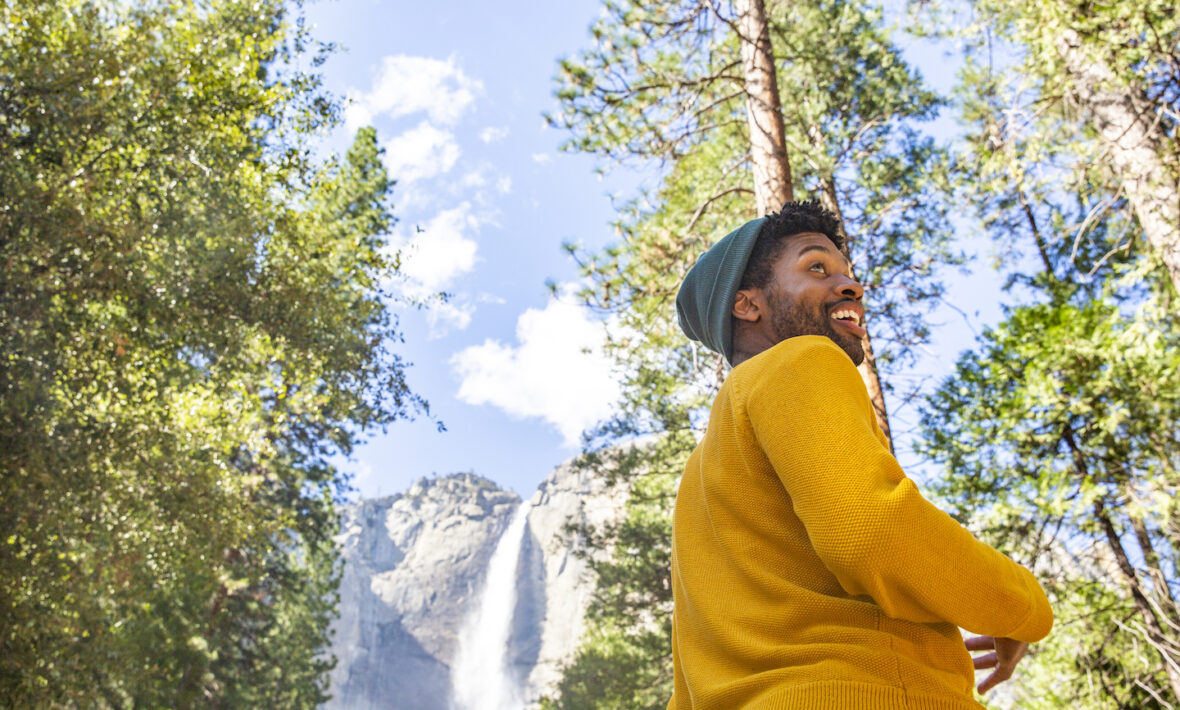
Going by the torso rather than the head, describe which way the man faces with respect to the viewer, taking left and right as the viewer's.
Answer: facing away from the viewer and to the right of the viewer

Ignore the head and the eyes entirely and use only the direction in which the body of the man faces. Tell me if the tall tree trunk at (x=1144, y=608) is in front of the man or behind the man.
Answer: in front

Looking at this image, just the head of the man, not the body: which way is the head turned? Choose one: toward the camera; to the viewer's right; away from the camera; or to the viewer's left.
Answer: to the viewer's right

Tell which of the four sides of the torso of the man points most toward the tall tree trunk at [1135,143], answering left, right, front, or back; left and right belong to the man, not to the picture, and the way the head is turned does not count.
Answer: front
